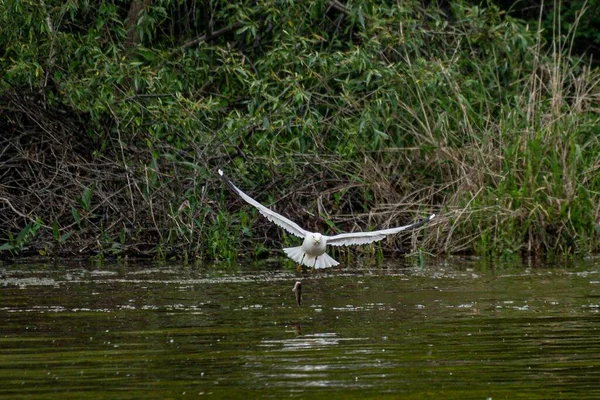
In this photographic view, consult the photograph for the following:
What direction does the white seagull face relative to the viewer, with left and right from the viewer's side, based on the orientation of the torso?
facing the viewer
